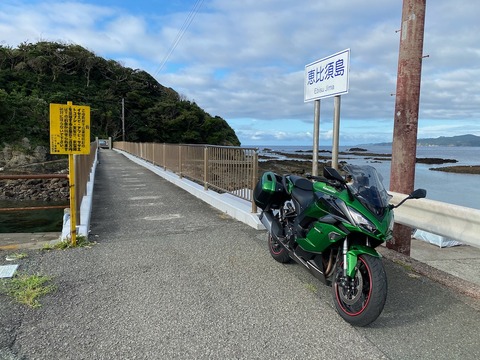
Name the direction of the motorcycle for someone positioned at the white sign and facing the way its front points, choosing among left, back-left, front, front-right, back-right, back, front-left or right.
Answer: front-left

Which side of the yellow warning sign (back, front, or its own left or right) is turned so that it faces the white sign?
left

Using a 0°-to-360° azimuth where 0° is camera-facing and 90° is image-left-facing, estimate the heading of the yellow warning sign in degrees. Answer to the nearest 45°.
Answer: approximately 0°

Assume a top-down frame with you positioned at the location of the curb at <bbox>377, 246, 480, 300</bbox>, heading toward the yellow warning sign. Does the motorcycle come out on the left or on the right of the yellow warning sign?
left

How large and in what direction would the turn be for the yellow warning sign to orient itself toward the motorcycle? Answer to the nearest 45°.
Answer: approximately 45° to its left

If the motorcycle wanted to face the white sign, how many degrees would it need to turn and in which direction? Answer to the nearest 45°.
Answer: approximately 135° to its left

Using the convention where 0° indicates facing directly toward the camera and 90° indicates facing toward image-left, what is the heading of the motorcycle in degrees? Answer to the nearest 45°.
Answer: approximately 315°

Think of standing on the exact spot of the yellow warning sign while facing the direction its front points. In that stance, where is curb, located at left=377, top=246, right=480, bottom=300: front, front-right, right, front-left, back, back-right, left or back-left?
front-left

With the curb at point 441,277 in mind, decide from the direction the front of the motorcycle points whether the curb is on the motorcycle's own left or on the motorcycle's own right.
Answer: on the motorcycle's own left
